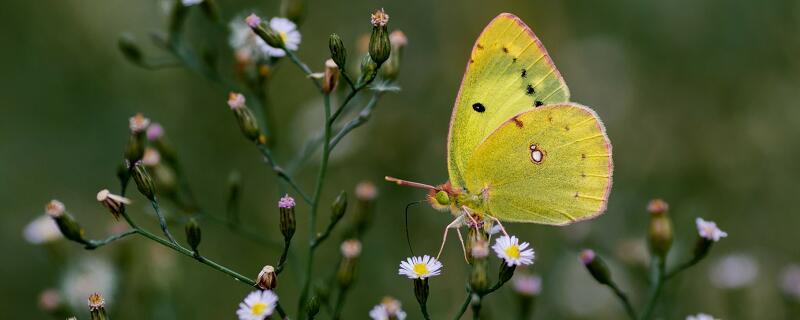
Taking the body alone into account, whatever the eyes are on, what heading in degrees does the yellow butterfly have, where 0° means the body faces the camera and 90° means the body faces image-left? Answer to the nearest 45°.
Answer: approximately 90°

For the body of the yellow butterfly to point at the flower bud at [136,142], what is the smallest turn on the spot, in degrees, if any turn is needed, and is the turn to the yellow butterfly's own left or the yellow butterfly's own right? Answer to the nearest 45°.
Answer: approximately 45° to the yellow butterfly's own left

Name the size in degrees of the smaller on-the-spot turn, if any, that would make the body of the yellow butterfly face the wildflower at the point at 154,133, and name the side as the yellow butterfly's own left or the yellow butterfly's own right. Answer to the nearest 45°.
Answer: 0° — it already faces it

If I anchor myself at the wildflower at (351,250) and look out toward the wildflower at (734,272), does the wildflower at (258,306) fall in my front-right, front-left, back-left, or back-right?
back-right
